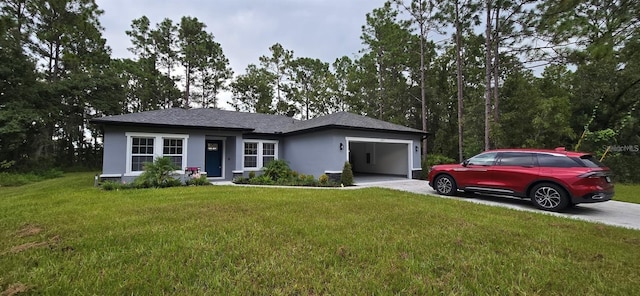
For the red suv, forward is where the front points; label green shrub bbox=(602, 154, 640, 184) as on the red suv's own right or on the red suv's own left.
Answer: on the red suv's own right

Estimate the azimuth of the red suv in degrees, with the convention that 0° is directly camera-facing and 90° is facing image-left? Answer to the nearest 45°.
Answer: approximately 135°

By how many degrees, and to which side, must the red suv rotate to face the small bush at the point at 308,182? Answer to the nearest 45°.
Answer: approximately 45° to its left
